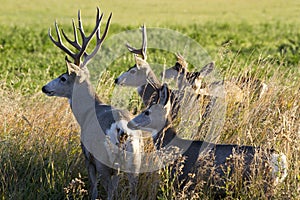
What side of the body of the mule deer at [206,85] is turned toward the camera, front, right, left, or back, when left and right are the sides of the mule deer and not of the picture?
left

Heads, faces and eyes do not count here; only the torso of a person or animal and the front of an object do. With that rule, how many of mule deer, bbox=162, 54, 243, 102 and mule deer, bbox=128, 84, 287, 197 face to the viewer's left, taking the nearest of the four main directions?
2

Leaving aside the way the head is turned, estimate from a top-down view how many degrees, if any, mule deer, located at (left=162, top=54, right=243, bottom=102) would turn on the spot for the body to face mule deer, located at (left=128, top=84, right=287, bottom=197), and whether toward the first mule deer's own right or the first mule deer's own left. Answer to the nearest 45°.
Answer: approximately 90° to the first mule deer's own left

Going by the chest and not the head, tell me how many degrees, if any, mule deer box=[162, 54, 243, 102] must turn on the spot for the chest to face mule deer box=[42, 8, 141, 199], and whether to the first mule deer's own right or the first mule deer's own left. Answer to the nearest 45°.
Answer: approximately 45° to the first mule deer's own left

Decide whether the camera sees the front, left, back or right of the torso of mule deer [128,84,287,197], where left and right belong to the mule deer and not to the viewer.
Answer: left

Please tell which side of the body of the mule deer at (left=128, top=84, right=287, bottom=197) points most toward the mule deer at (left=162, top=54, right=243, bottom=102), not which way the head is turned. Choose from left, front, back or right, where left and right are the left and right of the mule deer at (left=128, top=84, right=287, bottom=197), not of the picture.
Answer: right
